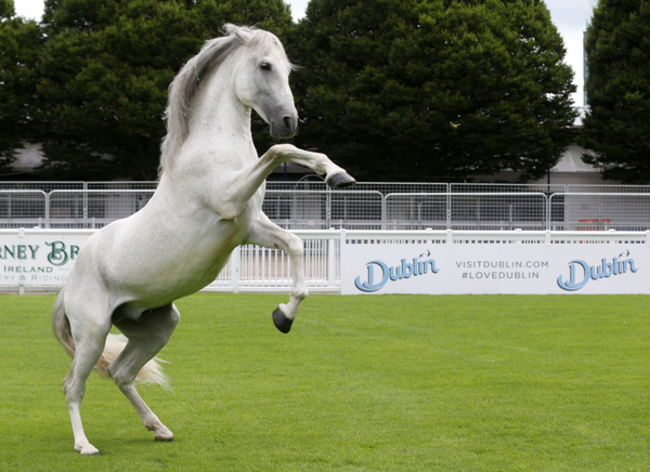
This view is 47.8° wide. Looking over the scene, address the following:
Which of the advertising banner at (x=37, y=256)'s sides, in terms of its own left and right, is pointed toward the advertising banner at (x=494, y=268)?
left

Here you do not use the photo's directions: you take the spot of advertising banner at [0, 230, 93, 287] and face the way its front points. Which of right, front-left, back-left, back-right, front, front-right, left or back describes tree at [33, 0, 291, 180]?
back

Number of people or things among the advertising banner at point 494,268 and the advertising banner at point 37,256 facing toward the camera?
2

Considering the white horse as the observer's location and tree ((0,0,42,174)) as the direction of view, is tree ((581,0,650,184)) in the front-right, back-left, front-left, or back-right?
front-right

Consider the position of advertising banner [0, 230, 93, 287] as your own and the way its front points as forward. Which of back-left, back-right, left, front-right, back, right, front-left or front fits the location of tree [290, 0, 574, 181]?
back-left

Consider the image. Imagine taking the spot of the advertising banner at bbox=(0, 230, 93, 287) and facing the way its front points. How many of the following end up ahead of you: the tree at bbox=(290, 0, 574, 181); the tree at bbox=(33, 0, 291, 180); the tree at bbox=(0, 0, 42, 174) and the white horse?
1

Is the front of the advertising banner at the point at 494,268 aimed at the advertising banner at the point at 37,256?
no

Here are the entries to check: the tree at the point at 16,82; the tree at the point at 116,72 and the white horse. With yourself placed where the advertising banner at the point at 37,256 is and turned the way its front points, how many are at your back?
2

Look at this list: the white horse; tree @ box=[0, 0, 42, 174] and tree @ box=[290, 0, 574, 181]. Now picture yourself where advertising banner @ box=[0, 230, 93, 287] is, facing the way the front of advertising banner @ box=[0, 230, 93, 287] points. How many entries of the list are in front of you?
1

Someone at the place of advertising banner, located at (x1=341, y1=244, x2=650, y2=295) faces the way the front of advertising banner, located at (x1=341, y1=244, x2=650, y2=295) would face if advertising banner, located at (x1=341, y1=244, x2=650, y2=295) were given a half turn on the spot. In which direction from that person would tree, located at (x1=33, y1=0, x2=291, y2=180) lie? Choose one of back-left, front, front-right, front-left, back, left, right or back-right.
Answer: front-left

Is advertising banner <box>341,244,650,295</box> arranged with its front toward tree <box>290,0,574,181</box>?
no

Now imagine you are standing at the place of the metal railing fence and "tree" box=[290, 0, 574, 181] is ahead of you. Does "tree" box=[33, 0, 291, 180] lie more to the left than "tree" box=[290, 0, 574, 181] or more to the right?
left

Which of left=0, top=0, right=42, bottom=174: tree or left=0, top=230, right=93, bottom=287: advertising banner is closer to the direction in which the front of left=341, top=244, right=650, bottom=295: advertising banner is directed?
the advertising banner

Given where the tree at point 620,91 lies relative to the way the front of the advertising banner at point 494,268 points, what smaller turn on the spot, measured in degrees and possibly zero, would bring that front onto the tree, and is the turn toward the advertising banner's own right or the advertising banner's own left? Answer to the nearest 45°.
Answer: approximately 180°

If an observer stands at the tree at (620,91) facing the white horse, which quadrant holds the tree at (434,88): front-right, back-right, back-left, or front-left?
front-right

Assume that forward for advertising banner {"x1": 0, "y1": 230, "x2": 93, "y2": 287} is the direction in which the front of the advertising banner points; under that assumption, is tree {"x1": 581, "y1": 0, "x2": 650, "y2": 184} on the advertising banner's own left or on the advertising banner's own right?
on the advertising banner's own left

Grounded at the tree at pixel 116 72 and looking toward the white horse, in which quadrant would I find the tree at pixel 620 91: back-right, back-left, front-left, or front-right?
front-left

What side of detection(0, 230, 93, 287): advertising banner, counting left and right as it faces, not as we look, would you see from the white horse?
front

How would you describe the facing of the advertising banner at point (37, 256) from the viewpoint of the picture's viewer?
facing the viewer
